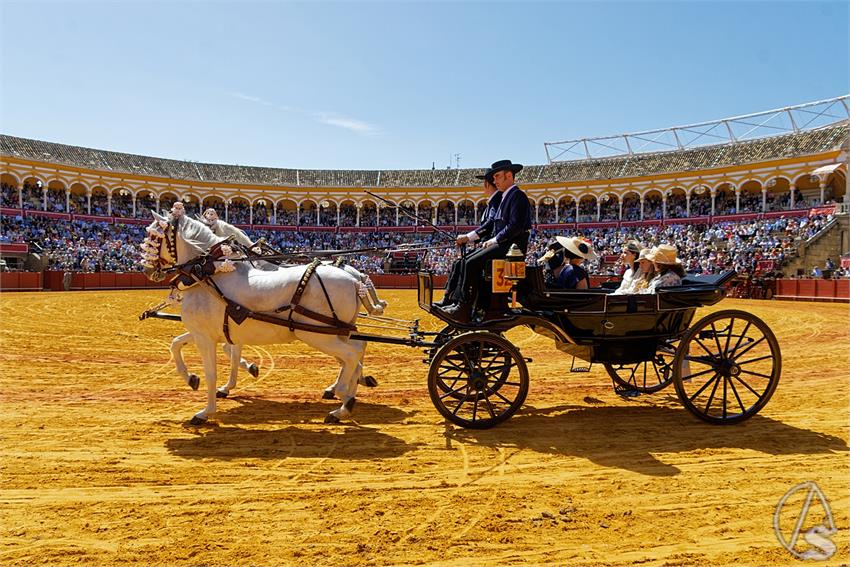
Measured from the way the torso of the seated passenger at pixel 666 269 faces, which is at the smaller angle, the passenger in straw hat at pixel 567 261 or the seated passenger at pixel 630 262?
the passenger in straw hat

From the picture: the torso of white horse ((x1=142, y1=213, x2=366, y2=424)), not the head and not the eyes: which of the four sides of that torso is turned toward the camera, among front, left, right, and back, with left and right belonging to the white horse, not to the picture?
left

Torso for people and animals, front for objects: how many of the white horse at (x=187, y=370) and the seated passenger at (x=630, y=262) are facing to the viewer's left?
2

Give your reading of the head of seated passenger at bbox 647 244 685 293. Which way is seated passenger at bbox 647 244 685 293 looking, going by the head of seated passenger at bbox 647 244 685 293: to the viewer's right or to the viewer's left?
to the viewer's left

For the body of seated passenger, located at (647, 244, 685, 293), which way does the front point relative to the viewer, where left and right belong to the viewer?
facing to the left of the viewer

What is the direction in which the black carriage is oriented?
to the viewer's left

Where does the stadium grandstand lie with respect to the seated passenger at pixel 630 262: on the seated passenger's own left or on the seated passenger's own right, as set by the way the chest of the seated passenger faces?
on the seated passenger's own right

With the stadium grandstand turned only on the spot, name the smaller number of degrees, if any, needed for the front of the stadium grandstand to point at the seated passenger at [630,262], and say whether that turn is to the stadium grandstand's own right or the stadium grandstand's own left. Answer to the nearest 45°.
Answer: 0° — it already faces them

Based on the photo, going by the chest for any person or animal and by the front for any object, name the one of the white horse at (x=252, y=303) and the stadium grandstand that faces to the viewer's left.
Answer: the white horse

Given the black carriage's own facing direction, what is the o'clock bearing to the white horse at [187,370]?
The white horse is roughly at 12 o'clock from the black carriage.

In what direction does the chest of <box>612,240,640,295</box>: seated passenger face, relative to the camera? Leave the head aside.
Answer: to the viewer's left

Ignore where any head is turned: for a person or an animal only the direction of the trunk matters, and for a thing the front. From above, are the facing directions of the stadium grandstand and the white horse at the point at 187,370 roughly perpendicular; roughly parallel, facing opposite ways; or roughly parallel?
roughly perpendicular
